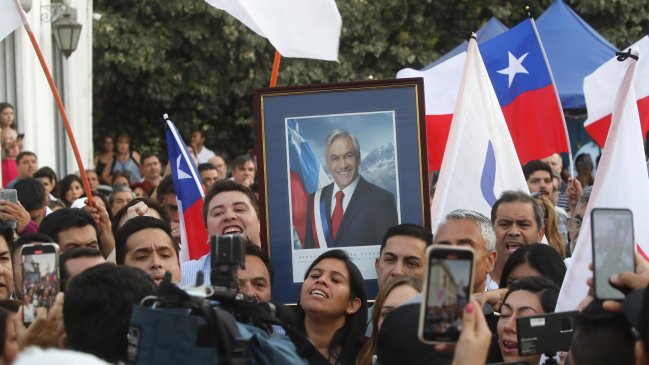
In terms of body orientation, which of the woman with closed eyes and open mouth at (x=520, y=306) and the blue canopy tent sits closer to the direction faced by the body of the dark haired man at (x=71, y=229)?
the woman with closed eyes and open mouth

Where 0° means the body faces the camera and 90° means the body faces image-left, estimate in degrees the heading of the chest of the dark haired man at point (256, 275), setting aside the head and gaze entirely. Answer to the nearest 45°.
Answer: approximately 0°

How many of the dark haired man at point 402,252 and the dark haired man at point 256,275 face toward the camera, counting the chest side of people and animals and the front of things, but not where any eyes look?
2

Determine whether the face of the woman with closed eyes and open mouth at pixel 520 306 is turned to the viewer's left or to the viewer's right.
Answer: to the viewer's left

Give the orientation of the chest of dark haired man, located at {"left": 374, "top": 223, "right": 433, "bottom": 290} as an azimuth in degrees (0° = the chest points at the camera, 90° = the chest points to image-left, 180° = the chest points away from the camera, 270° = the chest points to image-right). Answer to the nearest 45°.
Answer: approximately 0°

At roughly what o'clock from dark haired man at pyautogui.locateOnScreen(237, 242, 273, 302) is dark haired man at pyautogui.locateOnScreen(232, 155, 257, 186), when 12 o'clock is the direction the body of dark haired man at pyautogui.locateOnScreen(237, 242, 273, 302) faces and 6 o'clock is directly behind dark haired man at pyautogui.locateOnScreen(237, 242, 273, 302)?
dark haired man at pyautogui.locateOnScreen(232, 155, 257, 186) is roughly at 6 o'clock from dark haired man at pyautogui.locateOnScreen(237, 242, 273, 302).
